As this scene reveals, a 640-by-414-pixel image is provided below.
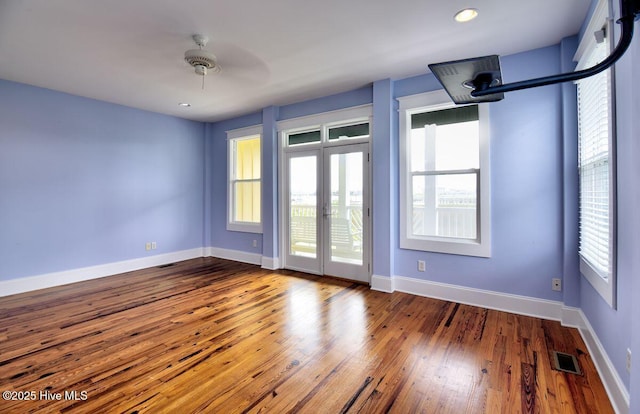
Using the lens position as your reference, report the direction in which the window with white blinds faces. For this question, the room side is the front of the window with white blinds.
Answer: facing to the left of the viewer

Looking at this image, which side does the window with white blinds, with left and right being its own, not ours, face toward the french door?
front

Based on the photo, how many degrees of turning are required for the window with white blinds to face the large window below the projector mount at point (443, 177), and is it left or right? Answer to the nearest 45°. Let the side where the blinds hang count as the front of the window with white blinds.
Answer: approximately 45° to its right

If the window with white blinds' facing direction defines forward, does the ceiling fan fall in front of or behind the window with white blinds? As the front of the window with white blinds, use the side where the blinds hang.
in front

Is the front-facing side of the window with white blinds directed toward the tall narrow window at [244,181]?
yes

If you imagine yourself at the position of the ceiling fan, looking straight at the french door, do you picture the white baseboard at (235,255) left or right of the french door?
left

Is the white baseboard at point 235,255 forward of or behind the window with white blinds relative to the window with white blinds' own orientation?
forward

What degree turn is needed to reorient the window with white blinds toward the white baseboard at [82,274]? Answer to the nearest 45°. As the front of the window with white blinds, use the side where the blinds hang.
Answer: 0° — it already faces it
